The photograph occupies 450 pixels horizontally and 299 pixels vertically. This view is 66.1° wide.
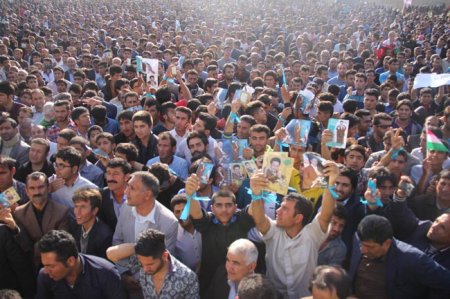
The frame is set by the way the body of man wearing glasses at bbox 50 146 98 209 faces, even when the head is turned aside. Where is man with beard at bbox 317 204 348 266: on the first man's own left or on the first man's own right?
on the first man's own left

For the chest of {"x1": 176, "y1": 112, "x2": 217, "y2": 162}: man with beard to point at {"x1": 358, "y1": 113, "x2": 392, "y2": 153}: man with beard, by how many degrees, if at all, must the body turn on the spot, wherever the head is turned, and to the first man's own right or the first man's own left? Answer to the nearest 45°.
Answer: approximately 135° to the first man's own left

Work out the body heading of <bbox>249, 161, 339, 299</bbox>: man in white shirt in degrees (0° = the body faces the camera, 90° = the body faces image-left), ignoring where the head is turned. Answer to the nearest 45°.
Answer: approximately 45°

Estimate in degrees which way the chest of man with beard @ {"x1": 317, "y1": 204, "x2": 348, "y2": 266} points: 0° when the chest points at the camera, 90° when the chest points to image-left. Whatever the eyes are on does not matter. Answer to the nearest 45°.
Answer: approximately 45°

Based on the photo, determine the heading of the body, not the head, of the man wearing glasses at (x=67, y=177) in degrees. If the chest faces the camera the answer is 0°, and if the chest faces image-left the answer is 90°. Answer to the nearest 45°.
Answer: approximately 45°
